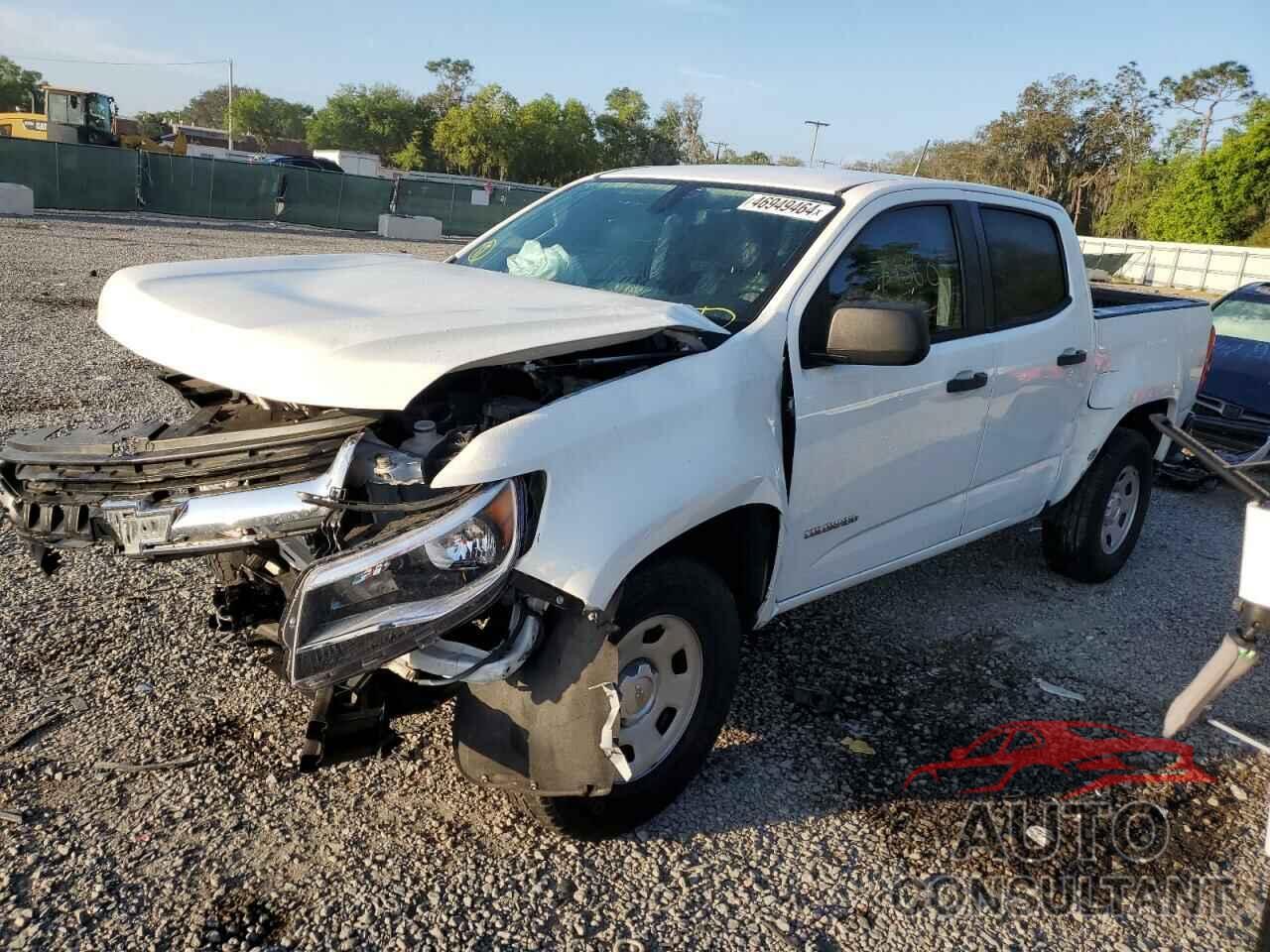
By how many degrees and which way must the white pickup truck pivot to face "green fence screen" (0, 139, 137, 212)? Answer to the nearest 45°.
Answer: approximately 90° to its right

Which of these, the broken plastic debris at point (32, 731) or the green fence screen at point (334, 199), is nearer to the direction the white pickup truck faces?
the broken plastic debris

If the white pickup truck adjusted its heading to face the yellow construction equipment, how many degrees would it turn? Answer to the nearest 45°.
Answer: approximately 90° to its right

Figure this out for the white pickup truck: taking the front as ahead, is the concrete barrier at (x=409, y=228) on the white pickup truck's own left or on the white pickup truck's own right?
on the white pickup truck's own right

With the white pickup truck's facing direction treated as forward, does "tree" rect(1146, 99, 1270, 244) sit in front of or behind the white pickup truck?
behind

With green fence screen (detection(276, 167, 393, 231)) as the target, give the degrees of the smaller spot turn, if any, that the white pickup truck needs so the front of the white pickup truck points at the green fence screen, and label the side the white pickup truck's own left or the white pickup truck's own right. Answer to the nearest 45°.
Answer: approximately 135° to the white pickup truck's own right

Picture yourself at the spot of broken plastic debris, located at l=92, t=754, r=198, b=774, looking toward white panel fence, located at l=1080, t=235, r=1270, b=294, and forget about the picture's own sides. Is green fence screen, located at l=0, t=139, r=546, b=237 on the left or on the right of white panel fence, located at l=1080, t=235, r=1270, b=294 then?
left

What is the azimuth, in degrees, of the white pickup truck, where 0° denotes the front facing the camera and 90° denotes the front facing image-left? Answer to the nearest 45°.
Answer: approximately 45°

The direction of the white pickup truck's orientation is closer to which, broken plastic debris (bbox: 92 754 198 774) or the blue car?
the broken plastic debris

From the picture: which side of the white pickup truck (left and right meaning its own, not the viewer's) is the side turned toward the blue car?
back
